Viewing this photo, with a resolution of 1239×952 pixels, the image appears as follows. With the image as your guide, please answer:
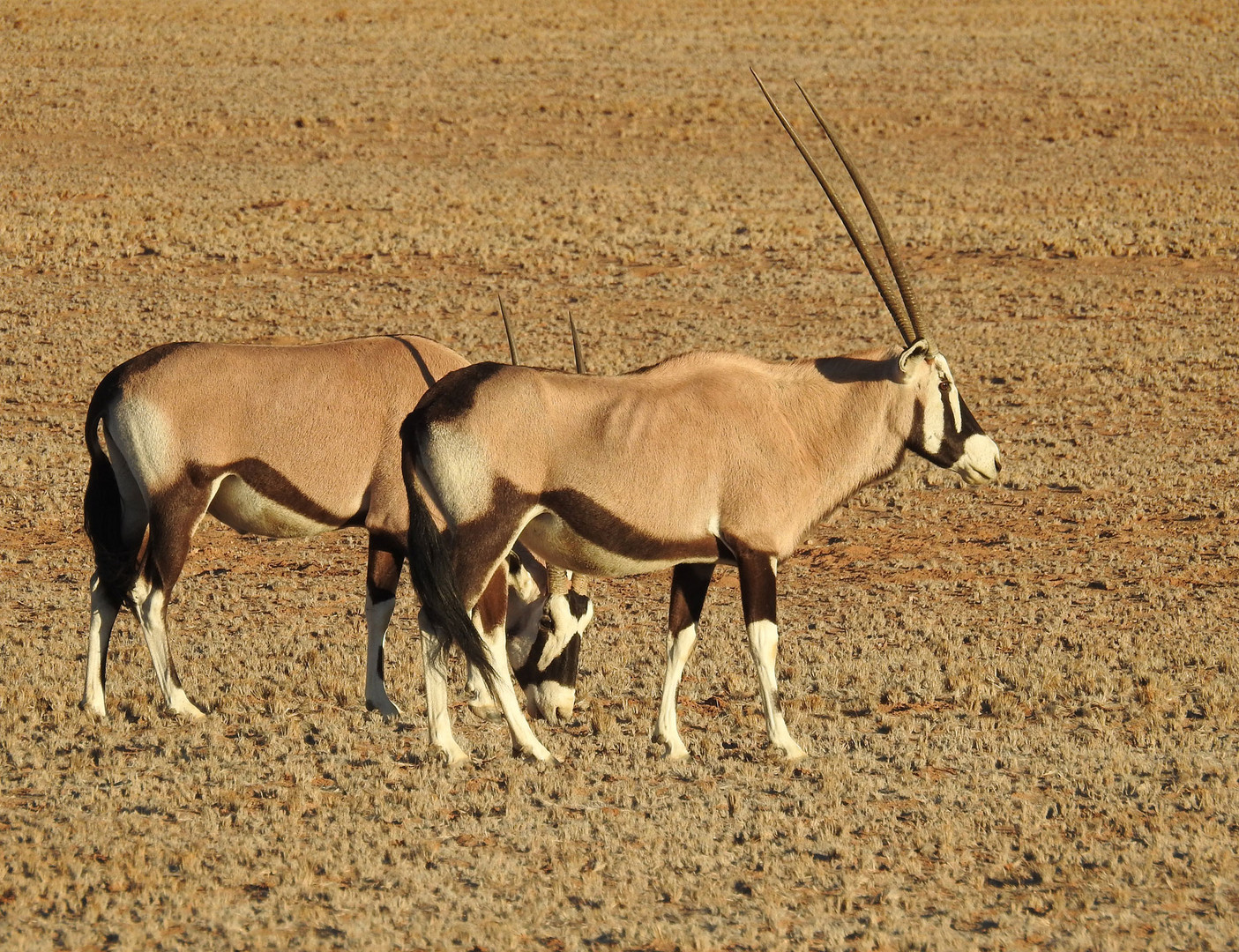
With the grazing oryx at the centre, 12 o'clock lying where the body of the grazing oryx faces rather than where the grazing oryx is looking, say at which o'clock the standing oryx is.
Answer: The standing oryx is roughly at 1 o'clock from the grazing oryx.

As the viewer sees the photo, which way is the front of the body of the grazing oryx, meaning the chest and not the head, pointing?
to the viewer's right

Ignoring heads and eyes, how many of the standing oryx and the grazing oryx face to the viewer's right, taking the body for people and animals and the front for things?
2

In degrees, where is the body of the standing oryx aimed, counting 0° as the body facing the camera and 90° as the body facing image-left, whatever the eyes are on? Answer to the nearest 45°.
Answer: approximately 270°

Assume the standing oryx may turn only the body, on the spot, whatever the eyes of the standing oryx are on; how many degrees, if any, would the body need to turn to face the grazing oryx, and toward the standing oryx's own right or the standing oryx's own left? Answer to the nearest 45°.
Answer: approximately 180°
